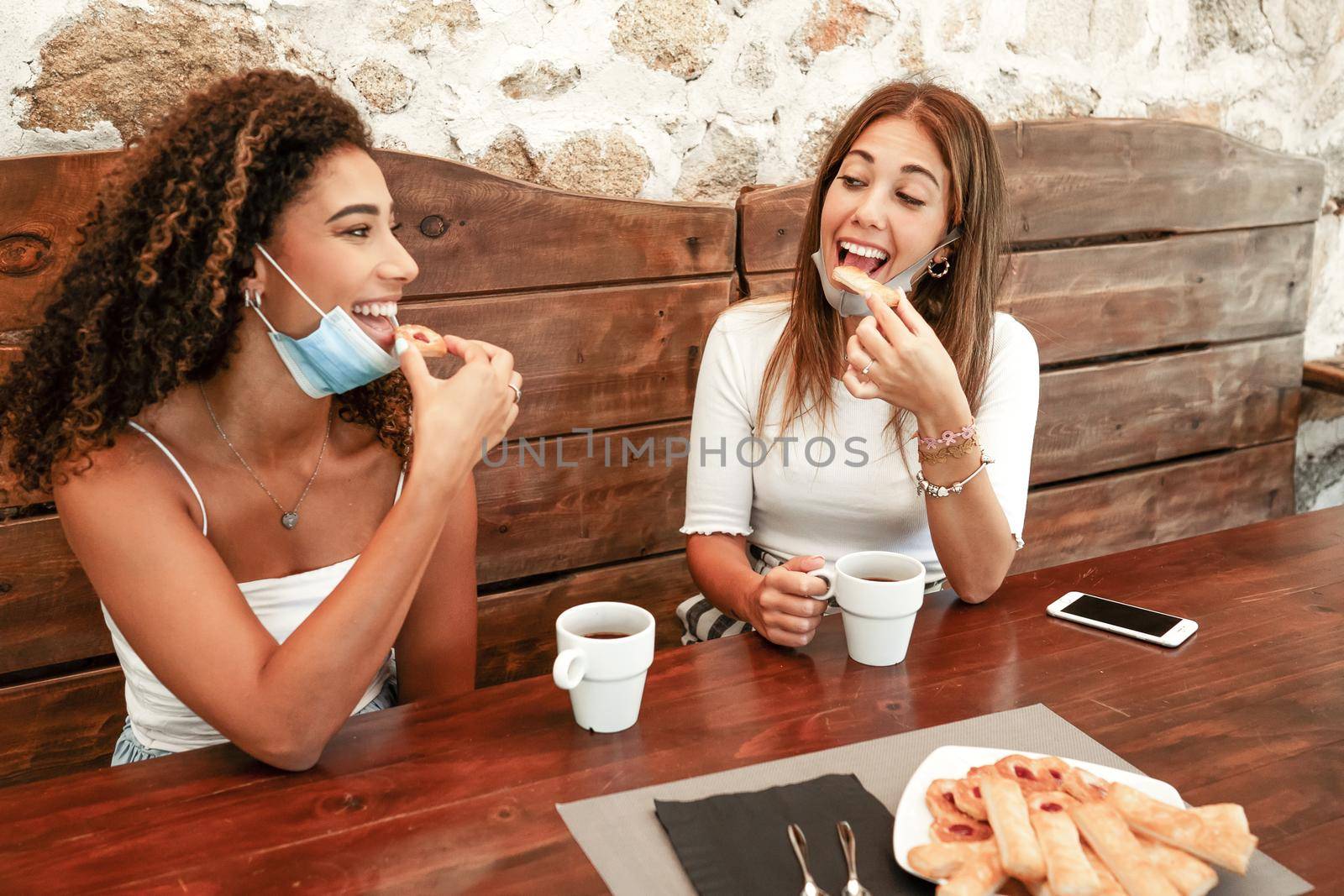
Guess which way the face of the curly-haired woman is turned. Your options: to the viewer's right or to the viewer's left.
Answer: to the viewer's right

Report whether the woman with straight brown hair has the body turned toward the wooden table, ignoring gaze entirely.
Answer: yes

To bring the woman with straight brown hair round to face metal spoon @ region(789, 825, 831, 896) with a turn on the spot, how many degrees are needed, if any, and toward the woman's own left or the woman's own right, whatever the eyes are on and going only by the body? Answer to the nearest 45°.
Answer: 0° — they already face it

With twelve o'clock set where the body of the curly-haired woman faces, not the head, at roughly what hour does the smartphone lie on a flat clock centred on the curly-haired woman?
The smartphone is roughly at 11 o'clock from the curly-haired woman.

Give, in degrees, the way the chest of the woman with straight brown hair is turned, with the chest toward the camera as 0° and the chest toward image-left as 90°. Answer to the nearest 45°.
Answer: approximately 0°

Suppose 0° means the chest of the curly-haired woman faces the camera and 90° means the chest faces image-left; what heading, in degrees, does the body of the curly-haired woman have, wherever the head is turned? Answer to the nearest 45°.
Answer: approximately 315°

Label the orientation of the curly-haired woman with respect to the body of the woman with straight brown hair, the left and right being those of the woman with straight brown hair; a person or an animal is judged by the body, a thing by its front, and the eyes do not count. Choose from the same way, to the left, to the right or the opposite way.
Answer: to the left

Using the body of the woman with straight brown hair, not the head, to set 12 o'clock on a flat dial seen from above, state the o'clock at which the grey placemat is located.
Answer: The grey placemat is roughly at 12 o'clock from the woman with straight brown hair.
